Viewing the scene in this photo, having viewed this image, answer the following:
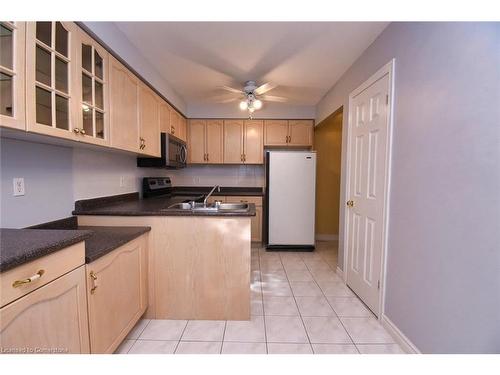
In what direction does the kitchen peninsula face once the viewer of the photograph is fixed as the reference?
facing away from the viewer

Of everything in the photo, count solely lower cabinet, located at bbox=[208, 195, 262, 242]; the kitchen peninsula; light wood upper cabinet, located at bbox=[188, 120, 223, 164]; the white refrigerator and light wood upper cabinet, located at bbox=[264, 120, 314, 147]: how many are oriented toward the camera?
4

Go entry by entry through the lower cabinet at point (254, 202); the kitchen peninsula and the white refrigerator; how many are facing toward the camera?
2

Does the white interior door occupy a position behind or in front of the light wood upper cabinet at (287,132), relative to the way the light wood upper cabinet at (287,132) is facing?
in front

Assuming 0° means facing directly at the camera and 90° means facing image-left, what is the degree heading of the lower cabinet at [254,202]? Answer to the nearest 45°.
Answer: approximately 0°

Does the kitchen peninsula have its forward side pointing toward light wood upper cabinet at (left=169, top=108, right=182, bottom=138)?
yes

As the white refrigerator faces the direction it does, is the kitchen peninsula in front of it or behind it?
in front

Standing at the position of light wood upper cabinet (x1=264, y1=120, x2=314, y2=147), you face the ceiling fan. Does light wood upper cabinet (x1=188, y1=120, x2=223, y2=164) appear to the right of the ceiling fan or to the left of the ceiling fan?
right

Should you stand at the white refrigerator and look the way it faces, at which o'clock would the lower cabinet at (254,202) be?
The lower cabinet is roughly at 3 o'clock from the white refrigerator.

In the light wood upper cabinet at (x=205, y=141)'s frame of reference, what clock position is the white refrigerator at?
The white refrigerator is roughly at 10 o'clock from the light wood upper cabinet.

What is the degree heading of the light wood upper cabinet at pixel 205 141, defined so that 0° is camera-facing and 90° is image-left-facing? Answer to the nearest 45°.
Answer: approximately 0°
